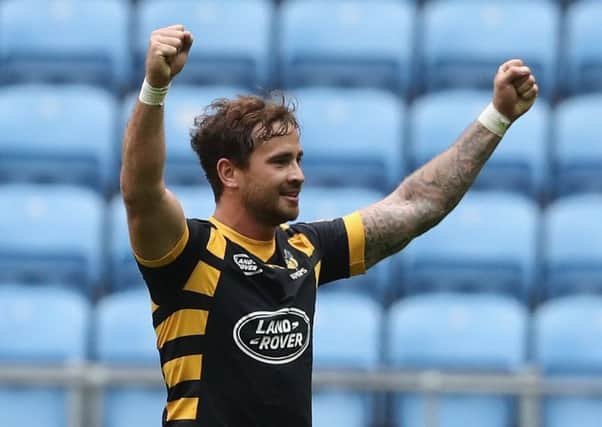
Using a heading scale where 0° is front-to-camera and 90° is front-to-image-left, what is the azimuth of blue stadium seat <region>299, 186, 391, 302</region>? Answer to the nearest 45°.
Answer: approximately 0°

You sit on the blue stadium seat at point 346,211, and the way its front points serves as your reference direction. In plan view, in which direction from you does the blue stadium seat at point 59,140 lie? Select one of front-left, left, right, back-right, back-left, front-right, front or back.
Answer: right

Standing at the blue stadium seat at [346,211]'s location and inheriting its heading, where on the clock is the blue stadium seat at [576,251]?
the blue stadium seat at [576,251] is roughly at 9 o'clock from the blue stadium seat at [346,211].

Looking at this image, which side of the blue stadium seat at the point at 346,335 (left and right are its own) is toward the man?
front

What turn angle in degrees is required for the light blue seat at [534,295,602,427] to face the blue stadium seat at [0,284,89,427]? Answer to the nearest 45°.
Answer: approximately 90° to its right

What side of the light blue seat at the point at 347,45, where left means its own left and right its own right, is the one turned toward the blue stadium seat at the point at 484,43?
left

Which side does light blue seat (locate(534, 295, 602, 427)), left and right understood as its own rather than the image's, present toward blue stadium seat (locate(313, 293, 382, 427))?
right

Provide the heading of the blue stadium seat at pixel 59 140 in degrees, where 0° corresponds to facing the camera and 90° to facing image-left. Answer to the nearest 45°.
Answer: approximately 0°

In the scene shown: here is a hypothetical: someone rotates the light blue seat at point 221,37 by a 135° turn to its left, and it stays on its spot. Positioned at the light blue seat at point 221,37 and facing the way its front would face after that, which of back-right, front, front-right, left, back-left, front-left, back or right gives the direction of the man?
back-right

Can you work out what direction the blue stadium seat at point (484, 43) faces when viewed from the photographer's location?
facing the viewer

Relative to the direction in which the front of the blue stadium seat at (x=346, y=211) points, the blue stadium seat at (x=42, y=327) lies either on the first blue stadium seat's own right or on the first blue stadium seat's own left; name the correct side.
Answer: on the first blue stadium seat's own right

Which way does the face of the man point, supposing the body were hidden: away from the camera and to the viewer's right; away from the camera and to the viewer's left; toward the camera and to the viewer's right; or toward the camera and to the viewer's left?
toward the camera and to the viewer's right

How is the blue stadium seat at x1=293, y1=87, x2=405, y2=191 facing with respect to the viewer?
toward the camera

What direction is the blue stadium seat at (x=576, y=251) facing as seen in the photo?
toward the camera
